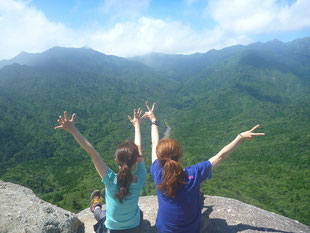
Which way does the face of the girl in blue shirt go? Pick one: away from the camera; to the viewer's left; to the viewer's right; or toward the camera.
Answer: away from the camera

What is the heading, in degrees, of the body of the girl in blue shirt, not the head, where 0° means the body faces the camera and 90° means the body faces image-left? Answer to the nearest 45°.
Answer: approximately 180°

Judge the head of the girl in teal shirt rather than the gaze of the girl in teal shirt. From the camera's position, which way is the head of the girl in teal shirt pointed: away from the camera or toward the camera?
away from the camera

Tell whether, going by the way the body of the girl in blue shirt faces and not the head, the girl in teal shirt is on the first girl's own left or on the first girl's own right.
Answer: on the first girl's own left
